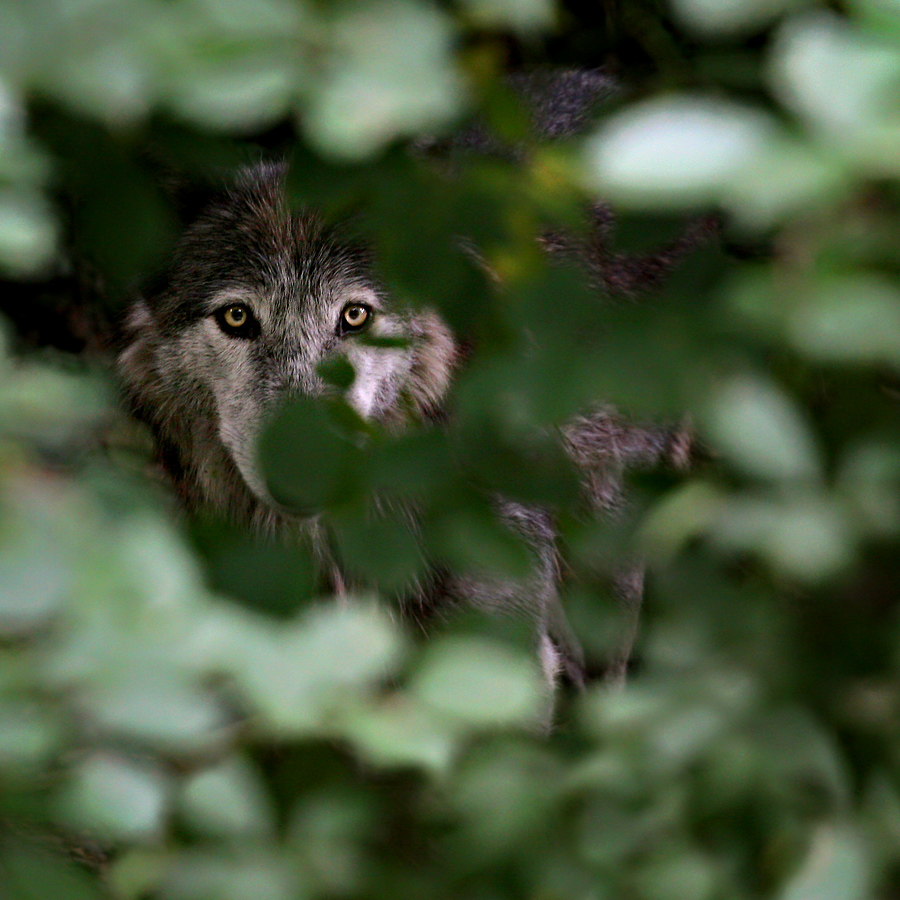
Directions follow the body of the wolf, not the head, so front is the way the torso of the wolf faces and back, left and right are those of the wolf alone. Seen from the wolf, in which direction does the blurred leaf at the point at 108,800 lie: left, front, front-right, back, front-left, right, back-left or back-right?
front-left

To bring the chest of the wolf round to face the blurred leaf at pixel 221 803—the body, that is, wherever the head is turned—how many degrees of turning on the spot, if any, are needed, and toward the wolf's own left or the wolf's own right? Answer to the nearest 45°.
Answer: approximately 45° to the wolf's own left

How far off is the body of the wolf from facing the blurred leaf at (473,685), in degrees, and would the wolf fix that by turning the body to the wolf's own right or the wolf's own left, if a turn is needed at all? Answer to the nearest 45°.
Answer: approximately 45° to the wolf's own left

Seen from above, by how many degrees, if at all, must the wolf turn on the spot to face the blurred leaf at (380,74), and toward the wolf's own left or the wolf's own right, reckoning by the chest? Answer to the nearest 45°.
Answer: approximately 45° to the wolf's own left

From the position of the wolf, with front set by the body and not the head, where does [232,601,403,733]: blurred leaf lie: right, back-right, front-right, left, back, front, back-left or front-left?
front-left

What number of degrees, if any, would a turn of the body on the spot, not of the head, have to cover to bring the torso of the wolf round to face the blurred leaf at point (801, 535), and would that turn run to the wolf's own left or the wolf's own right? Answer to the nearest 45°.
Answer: approximately 45° to the wolf's own left

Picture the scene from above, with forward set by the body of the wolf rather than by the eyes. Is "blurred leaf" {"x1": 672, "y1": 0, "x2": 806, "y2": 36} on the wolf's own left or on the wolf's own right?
on the wolf's own left

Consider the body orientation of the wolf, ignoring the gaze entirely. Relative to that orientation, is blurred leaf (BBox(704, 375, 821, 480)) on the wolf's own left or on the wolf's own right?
on the wolf's own left

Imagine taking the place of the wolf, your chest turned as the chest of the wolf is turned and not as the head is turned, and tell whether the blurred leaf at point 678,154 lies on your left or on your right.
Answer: on your left

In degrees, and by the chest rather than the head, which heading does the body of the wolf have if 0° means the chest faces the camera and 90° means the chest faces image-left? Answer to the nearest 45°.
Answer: approximately 45°
